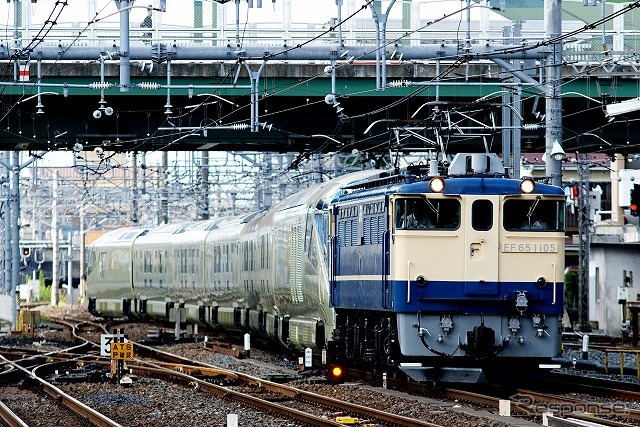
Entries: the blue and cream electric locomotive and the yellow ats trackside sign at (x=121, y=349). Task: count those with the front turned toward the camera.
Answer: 2

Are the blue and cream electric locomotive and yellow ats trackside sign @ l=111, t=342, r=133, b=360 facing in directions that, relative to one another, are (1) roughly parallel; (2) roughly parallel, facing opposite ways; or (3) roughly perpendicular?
roughly parallel

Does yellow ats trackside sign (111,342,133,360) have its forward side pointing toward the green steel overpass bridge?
no

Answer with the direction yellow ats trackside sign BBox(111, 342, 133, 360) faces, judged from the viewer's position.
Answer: facing the viewer

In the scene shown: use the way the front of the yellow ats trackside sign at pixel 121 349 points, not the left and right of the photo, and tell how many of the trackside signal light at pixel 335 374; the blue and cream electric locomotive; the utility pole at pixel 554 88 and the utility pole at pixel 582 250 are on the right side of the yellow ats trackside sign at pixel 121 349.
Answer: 0

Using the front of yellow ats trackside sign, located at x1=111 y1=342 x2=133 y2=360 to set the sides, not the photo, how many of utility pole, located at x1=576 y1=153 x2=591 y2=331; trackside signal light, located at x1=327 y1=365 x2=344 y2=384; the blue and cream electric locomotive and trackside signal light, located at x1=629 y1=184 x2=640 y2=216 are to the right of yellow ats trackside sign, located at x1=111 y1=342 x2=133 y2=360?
0

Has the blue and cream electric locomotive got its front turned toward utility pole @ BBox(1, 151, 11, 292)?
no

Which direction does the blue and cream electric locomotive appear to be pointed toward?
toward the camera

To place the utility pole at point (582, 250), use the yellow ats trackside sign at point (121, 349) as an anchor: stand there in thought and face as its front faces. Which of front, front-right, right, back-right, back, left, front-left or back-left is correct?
back-left

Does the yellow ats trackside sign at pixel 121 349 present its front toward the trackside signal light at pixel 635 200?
no

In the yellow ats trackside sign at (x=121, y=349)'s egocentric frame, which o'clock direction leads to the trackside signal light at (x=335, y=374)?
The trackside signal light is roughly at 10 o'clock from the yellow ats trackside sign.

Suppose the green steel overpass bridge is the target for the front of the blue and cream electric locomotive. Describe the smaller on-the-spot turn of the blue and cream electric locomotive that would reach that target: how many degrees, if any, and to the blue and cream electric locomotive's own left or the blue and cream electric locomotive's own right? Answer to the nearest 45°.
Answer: approximately 180°
